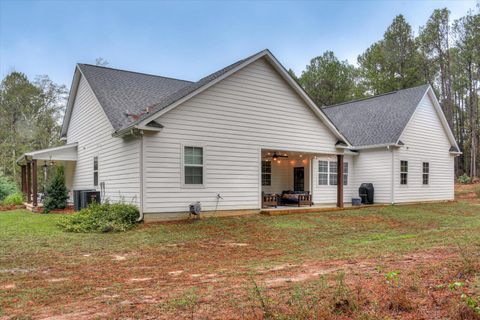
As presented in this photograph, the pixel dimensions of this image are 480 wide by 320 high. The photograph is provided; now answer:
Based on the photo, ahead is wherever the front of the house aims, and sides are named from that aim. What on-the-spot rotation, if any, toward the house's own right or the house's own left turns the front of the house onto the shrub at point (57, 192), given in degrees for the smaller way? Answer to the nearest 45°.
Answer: approximately 45° to the house's own left

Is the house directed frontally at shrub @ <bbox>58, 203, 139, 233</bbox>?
no

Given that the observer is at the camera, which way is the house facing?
facing away from the viewer and to the left of the viewer
